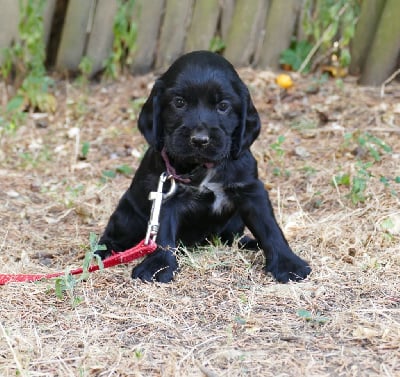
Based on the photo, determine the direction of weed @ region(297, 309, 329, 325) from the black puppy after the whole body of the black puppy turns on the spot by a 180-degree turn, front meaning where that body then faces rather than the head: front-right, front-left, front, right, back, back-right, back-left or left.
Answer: back-right

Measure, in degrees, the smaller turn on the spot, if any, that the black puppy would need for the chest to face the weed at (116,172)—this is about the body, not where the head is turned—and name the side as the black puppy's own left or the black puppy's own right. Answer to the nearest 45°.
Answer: approximately 180°

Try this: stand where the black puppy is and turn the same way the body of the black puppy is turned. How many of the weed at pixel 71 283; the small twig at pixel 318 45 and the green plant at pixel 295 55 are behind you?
2

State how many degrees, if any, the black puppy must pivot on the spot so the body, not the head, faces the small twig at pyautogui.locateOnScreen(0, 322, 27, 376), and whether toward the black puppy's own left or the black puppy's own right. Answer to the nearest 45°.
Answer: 0° — it already faces it

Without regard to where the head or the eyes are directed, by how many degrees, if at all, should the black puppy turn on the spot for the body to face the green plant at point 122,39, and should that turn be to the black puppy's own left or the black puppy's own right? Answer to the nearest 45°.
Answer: approximately 180°

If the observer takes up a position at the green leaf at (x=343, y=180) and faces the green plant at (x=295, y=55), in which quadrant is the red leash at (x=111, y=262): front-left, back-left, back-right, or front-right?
back-left

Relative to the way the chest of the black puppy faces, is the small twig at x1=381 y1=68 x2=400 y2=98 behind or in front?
behind

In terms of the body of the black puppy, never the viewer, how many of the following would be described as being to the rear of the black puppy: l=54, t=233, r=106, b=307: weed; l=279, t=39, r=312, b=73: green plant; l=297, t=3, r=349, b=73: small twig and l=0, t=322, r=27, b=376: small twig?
2

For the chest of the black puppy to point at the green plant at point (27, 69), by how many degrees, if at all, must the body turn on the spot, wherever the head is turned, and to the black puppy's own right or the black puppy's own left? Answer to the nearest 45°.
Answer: approximately 135° to the black puppy's own right

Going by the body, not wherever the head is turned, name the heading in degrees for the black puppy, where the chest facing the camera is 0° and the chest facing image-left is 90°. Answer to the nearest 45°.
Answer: approximately 0°

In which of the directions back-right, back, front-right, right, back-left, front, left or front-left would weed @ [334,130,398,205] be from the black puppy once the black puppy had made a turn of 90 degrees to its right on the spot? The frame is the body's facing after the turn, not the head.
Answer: back-right

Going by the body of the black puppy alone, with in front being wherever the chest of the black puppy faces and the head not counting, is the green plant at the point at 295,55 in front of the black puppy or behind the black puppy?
behind

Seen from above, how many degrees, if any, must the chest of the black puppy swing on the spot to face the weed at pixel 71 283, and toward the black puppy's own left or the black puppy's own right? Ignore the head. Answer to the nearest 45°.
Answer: approximately 45° to the black puppy's own right
